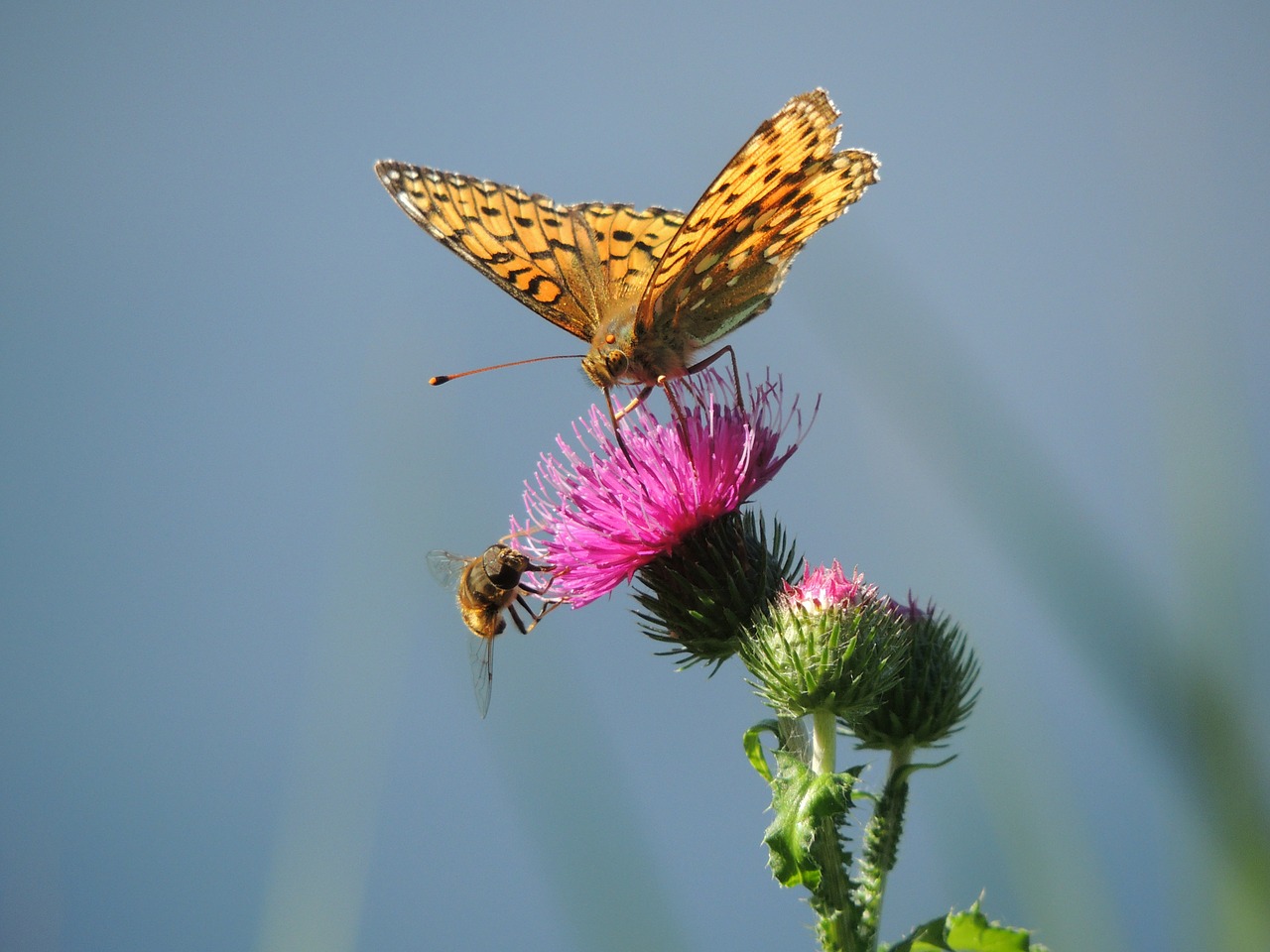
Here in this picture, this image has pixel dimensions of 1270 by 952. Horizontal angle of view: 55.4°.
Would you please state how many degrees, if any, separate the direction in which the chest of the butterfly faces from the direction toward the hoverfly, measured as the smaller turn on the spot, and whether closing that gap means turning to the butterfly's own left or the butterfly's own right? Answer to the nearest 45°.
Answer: approximately 45° to the butterfly's own right

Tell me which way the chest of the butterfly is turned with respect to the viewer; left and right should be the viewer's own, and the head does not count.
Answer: facing the viewer and to the left of the viewer
